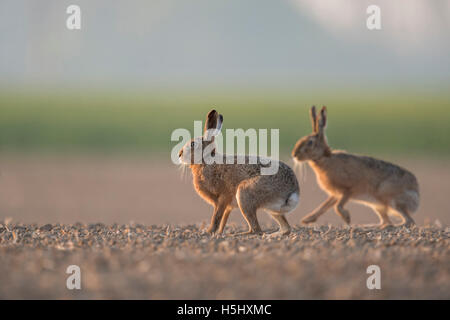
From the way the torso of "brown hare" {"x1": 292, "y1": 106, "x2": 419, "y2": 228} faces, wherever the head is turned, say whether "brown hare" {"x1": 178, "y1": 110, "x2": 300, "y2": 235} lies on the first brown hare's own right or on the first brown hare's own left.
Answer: on the first brown hare's own left

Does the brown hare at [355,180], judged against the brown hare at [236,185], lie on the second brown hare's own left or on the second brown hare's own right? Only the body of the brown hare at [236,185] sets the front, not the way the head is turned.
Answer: on the second brown hare's own right

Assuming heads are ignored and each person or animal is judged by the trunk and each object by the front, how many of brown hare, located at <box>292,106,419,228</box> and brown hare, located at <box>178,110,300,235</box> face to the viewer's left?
2

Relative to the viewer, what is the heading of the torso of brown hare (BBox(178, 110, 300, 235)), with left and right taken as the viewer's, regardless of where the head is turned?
facing to the left of the viewer

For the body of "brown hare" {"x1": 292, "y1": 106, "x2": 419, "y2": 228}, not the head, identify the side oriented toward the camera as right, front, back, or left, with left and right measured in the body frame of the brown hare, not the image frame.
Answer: left
